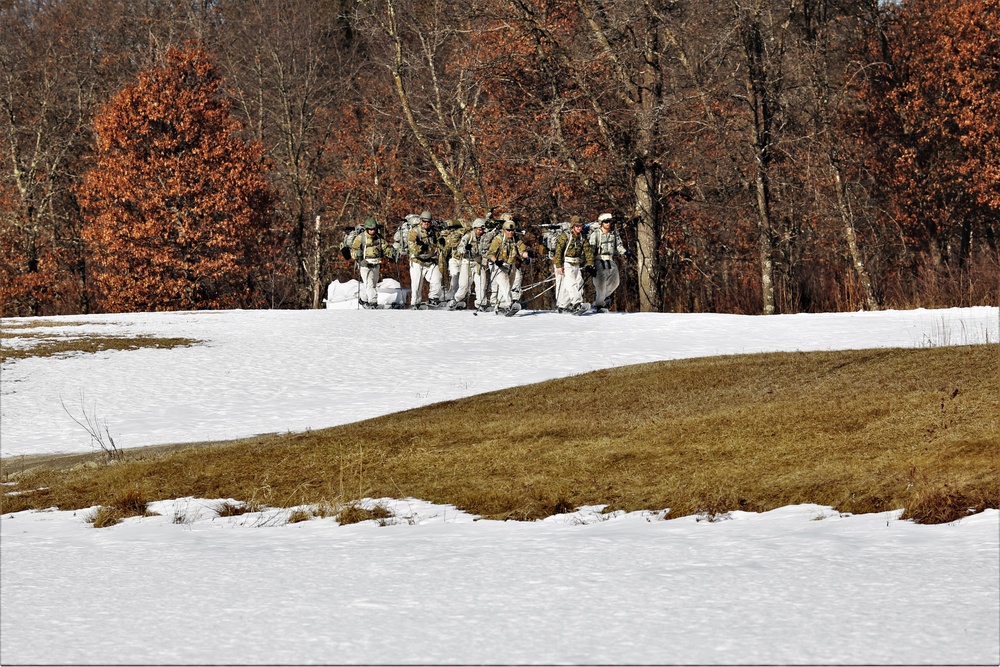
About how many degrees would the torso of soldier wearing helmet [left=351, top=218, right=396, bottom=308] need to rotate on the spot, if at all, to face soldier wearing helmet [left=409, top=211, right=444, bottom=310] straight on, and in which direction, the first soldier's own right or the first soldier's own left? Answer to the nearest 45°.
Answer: approximately 90° to the first soldier's own left

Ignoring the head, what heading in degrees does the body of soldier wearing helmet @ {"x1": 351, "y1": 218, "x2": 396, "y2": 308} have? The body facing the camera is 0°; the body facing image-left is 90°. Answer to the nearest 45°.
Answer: approximately 0°

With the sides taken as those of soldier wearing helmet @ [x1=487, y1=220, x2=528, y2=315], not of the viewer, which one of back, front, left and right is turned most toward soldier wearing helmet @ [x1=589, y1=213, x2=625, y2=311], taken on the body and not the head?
left

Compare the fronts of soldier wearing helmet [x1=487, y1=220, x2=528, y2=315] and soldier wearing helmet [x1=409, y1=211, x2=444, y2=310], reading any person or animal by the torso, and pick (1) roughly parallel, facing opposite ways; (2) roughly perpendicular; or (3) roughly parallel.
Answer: roughly parallel

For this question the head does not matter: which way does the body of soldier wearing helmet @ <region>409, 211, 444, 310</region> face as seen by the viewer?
toward the camera

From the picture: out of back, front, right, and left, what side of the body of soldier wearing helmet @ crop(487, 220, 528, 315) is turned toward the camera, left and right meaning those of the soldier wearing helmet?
front

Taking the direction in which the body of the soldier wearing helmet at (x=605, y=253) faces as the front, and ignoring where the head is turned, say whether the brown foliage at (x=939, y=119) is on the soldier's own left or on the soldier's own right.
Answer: on the soldier's own left

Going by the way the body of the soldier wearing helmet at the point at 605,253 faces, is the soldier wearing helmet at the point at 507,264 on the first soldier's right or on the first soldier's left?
on the first soldier's right

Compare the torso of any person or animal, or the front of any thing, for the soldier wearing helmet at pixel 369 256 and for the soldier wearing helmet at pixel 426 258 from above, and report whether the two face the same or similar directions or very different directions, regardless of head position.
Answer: same or similar directions

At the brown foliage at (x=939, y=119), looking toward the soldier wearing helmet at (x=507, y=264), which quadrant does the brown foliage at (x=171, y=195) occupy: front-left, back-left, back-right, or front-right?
front-right

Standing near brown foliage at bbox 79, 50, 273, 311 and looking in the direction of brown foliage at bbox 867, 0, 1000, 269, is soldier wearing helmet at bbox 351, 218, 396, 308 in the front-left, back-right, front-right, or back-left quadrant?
front-right

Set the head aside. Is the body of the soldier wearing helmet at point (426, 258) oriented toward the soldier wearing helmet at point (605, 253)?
no

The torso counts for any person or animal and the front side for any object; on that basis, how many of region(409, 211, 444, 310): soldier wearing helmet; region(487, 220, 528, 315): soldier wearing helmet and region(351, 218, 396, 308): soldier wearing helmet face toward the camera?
3

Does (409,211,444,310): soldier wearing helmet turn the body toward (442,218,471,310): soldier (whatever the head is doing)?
no

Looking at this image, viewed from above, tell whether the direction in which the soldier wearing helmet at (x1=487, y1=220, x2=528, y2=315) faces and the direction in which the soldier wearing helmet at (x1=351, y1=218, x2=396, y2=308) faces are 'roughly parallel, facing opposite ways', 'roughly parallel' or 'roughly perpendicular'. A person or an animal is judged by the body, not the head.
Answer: roughly parallel

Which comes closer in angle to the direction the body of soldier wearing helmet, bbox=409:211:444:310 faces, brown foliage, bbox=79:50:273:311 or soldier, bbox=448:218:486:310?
the soldier

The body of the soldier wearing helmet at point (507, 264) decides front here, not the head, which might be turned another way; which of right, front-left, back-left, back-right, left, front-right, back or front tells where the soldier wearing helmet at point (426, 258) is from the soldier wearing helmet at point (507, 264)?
back-right

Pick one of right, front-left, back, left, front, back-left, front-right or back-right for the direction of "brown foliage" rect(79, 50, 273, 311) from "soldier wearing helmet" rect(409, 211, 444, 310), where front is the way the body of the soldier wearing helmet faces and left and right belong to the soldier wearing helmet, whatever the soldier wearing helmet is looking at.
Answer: back-right
